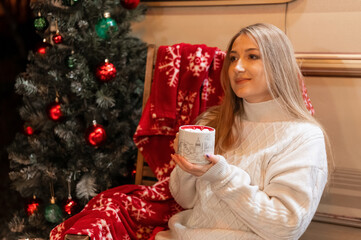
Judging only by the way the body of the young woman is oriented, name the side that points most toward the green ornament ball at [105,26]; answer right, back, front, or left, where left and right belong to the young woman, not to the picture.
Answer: right

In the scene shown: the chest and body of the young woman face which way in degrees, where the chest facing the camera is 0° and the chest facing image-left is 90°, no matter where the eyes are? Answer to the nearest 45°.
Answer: approximately 45°

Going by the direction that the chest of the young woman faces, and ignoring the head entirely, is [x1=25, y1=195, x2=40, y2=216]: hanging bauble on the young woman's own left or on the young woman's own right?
on the young woman's own right

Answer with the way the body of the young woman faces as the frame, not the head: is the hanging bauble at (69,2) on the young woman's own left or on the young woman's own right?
on the young woman's own right

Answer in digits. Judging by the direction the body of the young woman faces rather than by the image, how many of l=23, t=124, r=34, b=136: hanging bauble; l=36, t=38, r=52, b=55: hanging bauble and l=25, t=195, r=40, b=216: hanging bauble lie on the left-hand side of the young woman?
0
